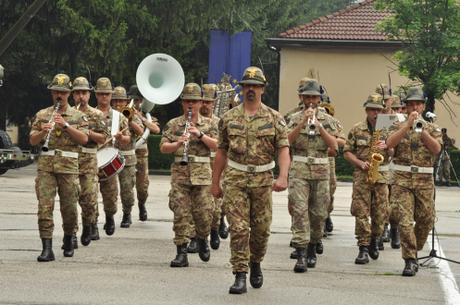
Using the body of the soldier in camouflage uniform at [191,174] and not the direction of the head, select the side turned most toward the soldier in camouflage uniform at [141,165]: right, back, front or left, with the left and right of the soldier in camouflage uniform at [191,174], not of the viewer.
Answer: back

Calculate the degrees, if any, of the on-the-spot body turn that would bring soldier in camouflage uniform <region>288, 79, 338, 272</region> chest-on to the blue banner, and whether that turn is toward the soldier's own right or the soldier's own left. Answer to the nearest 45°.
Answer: approximately 180°

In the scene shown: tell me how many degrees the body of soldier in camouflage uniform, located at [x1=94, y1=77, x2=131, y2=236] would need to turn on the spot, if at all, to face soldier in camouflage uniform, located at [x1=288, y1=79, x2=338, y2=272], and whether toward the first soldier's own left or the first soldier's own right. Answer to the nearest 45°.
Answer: approximately 45° to the first soldier's own left

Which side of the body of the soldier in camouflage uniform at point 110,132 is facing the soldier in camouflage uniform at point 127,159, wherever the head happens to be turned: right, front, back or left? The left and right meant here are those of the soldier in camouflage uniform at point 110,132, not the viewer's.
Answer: back

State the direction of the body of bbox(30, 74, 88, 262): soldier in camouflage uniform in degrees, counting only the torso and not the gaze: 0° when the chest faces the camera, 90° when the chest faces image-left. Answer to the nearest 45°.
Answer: approximately 0°

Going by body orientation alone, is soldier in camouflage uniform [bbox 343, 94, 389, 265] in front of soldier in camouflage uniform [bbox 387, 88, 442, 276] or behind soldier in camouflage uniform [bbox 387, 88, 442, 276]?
behind

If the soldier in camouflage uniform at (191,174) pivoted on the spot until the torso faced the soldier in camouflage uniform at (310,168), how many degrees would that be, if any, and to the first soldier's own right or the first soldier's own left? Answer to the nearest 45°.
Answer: approximately 90° to the first soldier's own left
